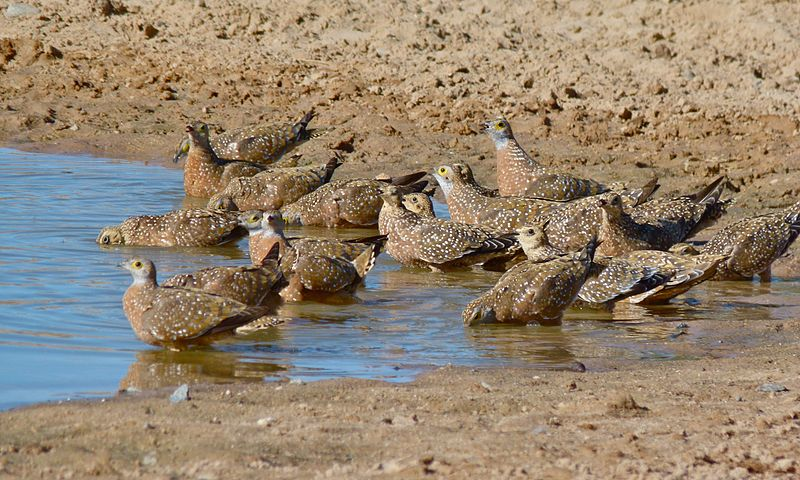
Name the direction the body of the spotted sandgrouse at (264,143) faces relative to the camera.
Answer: to the viewer's left

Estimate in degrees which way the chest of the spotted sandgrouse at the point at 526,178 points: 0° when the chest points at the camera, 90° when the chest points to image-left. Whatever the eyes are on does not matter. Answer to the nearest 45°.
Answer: approximately 90°

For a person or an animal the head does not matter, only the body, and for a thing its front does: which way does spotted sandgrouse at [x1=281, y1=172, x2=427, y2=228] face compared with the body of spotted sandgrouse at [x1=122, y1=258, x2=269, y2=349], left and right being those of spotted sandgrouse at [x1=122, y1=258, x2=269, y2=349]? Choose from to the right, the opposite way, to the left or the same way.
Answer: the same way

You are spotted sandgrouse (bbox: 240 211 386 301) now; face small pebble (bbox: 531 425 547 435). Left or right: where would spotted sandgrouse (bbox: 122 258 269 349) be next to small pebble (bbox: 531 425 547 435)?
right

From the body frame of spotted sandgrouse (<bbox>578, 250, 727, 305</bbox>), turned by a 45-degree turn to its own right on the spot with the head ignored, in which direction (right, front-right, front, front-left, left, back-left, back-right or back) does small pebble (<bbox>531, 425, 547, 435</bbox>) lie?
back-left

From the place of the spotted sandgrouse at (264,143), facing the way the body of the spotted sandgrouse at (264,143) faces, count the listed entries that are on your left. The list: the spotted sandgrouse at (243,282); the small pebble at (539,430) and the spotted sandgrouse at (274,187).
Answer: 3

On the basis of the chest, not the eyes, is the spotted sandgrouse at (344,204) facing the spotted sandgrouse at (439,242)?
no

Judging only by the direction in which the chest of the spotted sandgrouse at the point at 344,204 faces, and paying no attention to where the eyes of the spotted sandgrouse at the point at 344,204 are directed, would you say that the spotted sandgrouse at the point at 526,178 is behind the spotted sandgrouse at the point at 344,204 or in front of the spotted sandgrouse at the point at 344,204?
behind

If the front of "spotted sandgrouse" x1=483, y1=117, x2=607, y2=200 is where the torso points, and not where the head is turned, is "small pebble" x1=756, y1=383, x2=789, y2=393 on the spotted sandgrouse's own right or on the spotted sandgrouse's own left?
on the spotted sandgrouse's own left

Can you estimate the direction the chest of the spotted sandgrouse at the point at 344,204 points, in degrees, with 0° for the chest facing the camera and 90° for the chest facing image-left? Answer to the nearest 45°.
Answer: approximately 90°

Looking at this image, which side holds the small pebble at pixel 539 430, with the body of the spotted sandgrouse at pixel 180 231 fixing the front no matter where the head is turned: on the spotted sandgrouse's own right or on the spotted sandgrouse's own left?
on the spotted sandgrouse's own left

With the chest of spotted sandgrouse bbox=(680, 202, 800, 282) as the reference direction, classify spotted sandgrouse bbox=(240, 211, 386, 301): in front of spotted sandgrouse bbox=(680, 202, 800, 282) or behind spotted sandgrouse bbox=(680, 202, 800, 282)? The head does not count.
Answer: in front

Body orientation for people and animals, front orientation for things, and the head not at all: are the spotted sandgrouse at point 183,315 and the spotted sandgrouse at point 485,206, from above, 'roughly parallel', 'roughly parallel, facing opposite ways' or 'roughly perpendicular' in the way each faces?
roughly parallel

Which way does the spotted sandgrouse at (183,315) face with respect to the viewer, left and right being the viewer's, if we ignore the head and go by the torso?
facing to the left of the viewer

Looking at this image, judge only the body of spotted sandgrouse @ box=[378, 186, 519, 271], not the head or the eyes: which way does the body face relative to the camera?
to the viewer's left

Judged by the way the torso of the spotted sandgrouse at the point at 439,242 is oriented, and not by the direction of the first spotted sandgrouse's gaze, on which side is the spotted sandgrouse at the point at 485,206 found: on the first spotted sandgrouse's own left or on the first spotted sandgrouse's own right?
on the first spotted sandgrouse's own right
